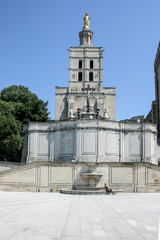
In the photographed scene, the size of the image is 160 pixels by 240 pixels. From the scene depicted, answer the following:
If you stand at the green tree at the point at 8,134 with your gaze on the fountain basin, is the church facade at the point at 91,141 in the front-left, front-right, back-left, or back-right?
front-left

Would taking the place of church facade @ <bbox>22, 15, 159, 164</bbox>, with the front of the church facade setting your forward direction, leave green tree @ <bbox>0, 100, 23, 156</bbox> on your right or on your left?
on your right

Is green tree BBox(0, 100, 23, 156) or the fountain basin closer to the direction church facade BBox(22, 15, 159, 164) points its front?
the fountain basin

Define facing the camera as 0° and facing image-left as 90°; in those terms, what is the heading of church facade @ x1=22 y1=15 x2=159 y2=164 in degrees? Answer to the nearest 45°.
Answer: approximately 0°

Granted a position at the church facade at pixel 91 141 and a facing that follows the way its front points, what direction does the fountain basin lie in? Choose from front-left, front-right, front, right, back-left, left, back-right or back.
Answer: front
